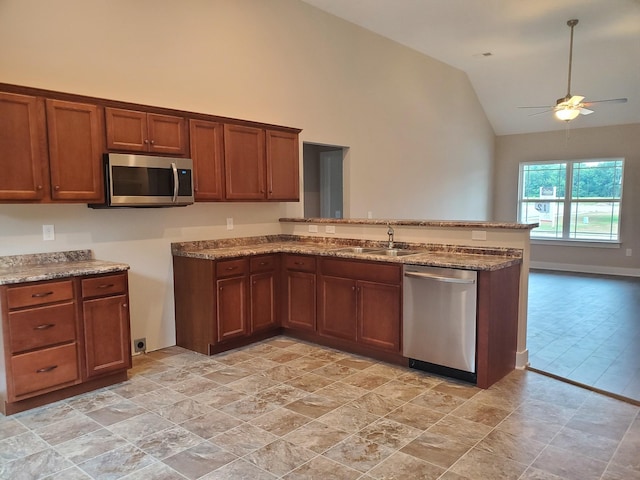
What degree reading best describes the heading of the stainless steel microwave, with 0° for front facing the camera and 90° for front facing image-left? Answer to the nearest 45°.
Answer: approximately 315°

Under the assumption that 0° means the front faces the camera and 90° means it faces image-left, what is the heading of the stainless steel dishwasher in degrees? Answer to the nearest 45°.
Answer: approximately 45°

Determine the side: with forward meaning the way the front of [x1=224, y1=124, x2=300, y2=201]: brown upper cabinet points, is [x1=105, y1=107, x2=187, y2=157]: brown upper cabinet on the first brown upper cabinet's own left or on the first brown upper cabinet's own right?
on the first brown upper cabinet's own right

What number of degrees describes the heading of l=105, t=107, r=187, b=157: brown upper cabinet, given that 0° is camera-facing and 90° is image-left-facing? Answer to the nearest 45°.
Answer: approximately 315°

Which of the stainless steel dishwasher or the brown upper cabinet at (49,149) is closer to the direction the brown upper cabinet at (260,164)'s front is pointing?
the stainless steel dishwasher

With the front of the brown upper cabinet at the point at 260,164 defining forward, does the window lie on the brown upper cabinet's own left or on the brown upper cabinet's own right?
on the brown upper cabinet's own left

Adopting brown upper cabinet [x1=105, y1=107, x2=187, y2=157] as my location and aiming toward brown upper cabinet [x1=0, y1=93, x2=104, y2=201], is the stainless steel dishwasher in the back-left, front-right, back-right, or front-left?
back-left

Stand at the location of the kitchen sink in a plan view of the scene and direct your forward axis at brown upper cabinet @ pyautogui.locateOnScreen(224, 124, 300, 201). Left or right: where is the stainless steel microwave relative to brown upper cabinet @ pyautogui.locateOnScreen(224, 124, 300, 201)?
left

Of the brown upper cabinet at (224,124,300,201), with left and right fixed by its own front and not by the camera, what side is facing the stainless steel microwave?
right

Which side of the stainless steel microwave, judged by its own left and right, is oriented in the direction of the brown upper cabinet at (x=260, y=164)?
left

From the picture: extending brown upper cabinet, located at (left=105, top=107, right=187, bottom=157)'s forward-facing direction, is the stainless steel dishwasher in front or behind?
in front

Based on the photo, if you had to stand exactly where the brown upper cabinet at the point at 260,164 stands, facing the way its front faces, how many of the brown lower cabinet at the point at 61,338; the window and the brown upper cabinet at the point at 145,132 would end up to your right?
2
